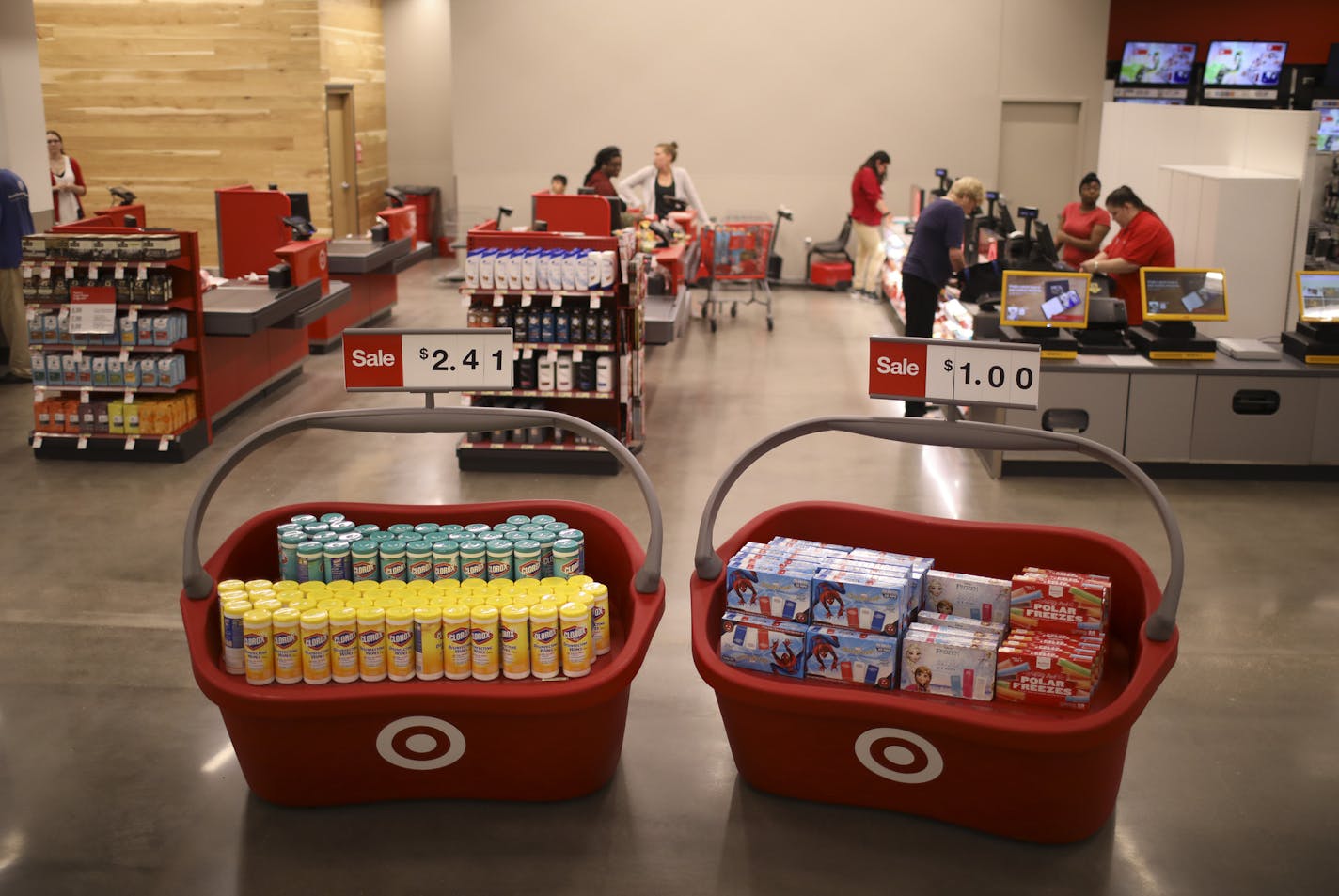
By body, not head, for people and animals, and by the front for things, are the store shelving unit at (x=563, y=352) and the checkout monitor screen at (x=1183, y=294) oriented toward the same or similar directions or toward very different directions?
same or similar directions

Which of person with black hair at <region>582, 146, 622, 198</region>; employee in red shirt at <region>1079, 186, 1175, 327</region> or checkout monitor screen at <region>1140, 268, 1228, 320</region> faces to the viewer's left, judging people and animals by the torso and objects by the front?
the employee in red shirt

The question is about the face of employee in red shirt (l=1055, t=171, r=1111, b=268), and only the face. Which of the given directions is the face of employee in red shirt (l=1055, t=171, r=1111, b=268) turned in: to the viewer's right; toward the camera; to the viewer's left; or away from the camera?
toward the camera

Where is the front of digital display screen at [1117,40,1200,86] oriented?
toward the camera

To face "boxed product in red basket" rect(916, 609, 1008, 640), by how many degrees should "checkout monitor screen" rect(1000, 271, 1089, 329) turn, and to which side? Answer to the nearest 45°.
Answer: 0° — it already faces it

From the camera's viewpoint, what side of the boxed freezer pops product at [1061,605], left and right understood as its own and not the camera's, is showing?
front

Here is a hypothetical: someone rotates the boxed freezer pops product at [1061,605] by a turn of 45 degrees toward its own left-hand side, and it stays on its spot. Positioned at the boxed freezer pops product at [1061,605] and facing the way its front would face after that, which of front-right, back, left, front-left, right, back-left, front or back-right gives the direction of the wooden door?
back

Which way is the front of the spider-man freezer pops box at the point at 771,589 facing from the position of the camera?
facing the viewer

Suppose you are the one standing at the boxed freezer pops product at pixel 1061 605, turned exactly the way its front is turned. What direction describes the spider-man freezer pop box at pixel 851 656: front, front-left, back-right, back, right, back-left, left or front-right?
front-right

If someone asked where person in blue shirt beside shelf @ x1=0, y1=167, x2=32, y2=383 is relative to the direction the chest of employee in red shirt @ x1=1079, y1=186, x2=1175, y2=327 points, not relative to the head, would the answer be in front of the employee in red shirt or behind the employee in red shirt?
in front

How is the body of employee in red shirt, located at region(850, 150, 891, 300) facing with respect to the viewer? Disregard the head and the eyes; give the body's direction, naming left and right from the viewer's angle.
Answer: facing to the right of the viewer

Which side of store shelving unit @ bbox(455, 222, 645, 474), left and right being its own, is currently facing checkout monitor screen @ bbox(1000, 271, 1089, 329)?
left

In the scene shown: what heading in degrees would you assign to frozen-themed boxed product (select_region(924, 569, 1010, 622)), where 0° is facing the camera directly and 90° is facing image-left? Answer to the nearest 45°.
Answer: approximately 0°

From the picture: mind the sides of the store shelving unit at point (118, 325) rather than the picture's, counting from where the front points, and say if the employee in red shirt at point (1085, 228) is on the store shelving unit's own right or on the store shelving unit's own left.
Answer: on the store shelving unit's own left

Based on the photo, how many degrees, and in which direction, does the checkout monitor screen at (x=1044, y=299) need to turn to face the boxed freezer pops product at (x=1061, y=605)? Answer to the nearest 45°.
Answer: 0° — it already faces it

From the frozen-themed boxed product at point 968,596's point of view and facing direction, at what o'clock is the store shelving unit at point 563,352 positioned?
The store shelving unit is roughly at 5 o'clock from the frozen-themed boxed product.

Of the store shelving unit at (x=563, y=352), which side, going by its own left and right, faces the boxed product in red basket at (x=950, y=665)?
front

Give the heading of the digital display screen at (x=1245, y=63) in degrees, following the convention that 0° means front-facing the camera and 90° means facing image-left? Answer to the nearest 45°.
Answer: approximately 0°
